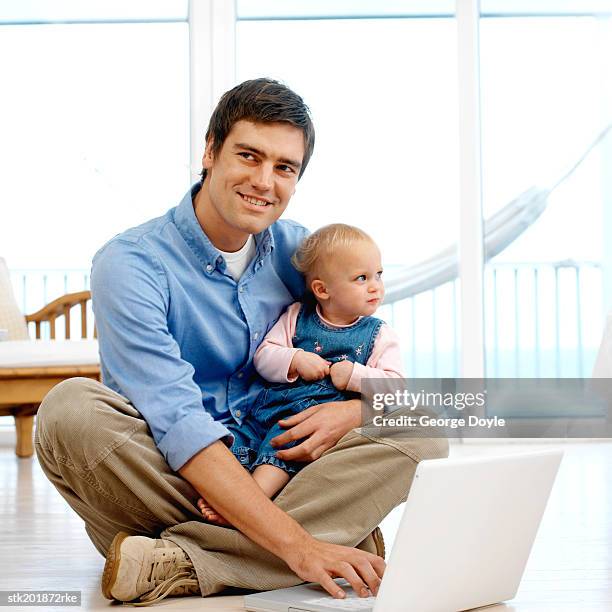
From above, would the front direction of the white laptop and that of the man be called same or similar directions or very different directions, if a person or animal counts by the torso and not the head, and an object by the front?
very different directions

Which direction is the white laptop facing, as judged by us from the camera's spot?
facing away from the viewer and to the left of the viewer

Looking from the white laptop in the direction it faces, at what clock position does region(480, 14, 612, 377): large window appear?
The large window is roughly at 2 o'clock from the white laptop.

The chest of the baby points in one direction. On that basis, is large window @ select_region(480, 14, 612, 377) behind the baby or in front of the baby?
behind

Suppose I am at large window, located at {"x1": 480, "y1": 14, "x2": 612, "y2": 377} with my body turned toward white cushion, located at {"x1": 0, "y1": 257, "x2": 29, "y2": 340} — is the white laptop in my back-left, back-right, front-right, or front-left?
front-left

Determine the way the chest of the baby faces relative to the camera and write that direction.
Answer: toward the camera

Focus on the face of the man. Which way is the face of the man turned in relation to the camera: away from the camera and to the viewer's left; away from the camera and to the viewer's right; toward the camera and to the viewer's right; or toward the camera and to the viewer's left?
toward the camera and to the viewer's right

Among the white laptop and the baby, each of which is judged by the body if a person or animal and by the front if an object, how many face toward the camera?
1

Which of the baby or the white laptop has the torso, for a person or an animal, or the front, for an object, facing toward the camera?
the baby
